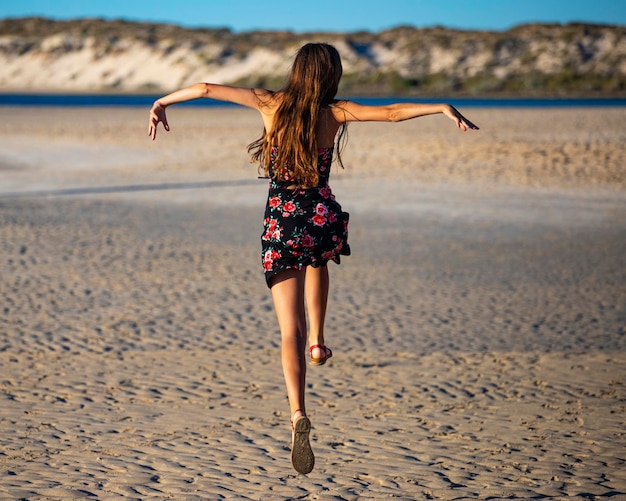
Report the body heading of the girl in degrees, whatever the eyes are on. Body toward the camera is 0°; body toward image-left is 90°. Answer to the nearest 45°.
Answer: approximately 180°

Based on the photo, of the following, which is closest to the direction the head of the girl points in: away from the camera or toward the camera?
away from the camera
